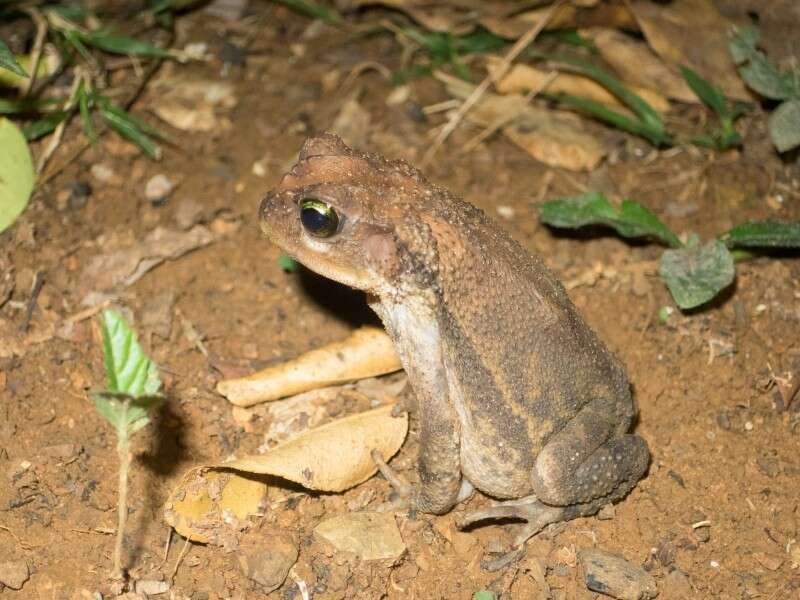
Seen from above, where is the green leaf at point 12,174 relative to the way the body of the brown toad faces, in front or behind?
in front

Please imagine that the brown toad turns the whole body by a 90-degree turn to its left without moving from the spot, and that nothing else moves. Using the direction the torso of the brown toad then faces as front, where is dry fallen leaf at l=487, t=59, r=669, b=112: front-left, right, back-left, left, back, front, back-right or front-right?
back

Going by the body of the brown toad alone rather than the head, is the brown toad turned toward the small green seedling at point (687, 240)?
no

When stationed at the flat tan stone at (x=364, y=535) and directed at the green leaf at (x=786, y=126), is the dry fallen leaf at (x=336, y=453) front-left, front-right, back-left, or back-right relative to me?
front-left

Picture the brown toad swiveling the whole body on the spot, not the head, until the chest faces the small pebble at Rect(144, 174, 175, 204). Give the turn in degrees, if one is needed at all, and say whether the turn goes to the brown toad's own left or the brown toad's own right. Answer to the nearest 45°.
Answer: approximately 45° to the brown toad's own right

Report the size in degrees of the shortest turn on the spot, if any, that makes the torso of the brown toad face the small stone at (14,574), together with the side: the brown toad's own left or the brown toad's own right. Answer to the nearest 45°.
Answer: approximately 45° to the brown toad's own left

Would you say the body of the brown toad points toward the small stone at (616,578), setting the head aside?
no

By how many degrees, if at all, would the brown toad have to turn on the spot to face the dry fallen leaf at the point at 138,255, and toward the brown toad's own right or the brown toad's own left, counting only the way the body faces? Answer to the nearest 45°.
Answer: approximately 45° to the brown toad's own right

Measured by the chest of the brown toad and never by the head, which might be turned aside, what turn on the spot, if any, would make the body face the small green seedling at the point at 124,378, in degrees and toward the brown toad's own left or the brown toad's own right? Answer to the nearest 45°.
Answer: approximately 45° to the brown toad's own left

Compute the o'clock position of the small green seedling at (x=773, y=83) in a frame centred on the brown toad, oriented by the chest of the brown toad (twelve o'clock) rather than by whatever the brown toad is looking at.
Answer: The small green seedling is roughly at 4 o'clock from the brown toad.

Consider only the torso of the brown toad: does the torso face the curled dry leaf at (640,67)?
no

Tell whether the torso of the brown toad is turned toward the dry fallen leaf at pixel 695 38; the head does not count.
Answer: no

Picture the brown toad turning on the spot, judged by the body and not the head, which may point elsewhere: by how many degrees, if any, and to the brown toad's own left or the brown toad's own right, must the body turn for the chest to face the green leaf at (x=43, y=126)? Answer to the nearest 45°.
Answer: approximately 45° to the brown toad's own right

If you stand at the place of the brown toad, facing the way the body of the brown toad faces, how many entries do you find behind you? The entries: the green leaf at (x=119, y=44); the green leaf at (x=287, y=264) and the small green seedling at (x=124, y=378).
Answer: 0

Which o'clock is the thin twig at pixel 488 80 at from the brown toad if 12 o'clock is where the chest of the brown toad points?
The thin twig is roughly at 3 o'clock from the brown toad.

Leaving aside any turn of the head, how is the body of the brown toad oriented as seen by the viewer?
to the viewer's left
